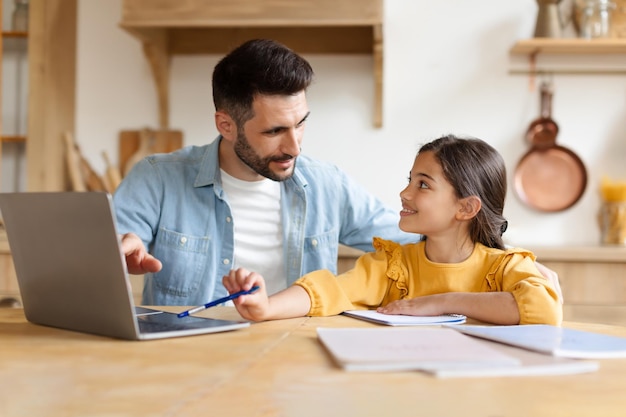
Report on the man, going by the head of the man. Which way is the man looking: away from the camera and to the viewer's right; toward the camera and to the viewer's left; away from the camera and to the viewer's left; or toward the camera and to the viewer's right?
toward the camera and to the viewer's right

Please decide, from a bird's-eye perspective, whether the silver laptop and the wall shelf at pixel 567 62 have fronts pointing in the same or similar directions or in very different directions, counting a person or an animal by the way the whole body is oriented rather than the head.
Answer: very different directions

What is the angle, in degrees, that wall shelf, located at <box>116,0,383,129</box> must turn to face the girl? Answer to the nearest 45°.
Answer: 0° — it already faces them

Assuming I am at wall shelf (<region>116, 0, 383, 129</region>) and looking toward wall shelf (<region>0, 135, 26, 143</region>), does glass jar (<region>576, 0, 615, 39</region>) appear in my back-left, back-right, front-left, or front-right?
back-right

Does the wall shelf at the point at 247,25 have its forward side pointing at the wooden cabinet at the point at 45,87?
no

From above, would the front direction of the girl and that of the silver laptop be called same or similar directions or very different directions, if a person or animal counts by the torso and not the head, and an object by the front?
very different directions

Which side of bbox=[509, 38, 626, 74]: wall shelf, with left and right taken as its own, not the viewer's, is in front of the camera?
front

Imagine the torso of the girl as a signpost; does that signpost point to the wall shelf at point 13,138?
no

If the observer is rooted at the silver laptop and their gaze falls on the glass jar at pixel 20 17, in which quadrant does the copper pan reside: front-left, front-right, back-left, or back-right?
front-right

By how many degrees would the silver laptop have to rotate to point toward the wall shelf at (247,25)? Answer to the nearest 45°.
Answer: approximately 45° to its left

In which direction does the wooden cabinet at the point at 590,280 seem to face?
toward the camera

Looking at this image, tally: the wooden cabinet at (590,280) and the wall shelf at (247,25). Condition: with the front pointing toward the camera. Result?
2

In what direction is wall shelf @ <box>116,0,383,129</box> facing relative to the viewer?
toward the camera

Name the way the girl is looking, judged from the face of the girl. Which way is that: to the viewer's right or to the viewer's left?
to the viewer's left

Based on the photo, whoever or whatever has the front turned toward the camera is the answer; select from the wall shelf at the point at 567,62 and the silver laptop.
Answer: the wall shelf

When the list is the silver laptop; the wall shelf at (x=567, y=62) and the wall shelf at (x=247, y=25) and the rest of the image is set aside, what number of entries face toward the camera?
2

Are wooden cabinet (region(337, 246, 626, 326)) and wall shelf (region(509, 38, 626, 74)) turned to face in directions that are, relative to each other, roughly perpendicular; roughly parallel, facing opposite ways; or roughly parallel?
roughly parallel

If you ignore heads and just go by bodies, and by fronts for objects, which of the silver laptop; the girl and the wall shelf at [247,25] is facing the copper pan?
the silver laptop
